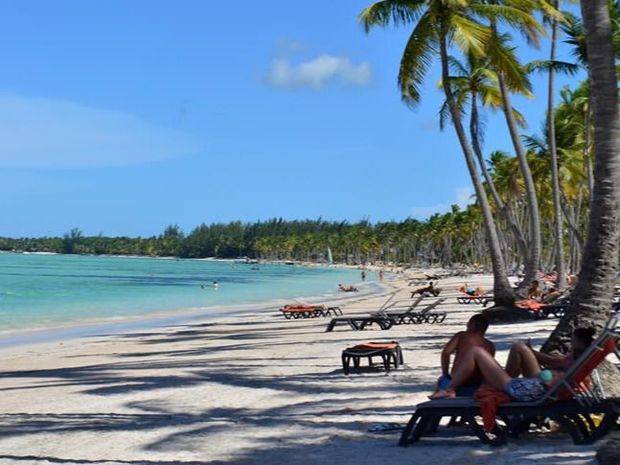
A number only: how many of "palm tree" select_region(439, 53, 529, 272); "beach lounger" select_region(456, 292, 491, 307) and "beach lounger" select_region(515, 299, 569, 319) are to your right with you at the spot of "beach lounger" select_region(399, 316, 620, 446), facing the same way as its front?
3

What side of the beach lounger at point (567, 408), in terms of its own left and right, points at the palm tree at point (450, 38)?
right

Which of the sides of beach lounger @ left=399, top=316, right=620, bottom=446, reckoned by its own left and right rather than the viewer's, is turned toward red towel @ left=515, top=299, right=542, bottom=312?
right

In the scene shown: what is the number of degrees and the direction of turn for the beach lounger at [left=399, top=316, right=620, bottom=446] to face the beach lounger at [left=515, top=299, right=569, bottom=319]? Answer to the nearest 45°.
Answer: approximately 90° to its right

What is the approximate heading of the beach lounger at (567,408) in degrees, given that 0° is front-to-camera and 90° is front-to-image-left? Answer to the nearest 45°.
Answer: approximately 90°

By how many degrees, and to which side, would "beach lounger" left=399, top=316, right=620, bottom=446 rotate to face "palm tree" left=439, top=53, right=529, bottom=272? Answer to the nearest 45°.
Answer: approximately 90° to its right
